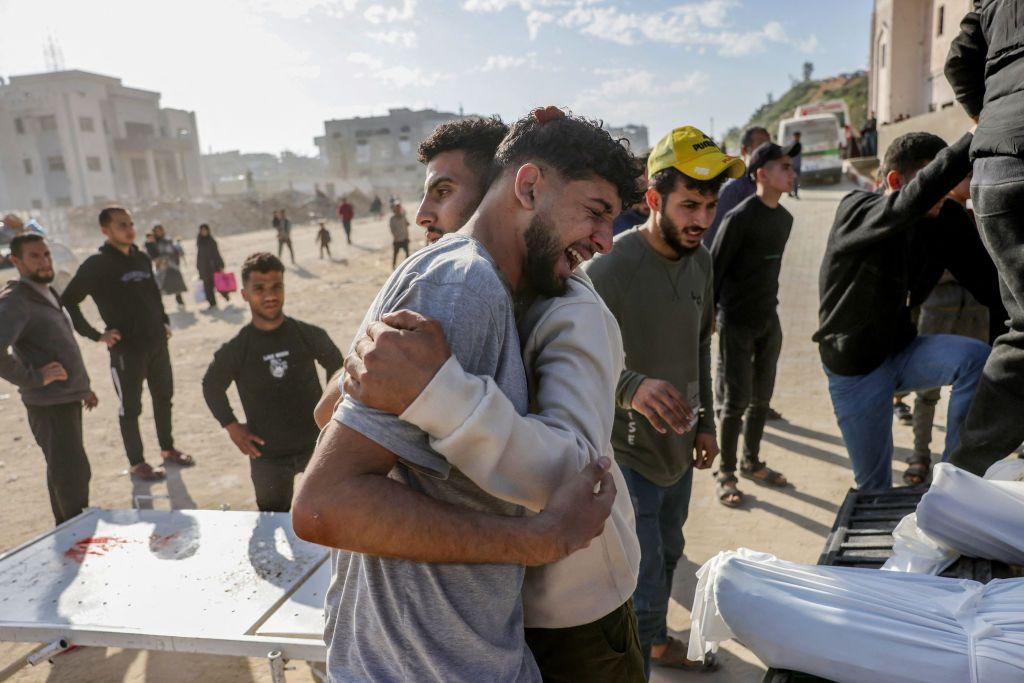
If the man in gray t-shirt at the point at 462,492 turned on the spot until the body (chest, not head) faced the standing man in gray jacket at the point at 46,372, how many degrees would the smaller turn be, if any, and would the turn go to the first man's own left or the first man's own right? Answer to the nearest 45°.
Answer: approximately 135° to the first man's own left

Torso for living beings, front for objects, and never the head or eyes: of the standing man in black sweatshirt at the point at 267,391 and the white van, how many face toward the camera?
2

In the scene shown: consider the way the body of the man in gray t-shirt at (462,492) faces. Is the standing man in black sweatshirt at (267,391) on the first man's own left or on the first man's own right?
on the first man's own left

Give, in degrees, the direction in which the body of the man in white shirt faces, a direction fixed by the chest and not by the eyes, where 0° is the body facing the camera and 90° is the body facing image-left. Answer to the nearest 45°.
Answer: approximately 90°

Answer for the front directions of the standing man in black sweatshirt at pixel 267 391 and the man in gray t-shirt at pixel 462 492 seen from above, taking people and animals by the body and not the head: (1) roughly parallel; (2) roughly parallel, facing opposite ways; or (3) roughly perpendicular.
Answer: roughly perpendicular

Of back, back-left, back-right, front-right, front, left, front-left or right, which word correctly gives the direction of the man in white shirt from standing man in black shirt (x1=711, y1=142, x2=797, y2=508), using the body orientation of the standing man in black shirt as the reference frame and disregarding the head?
front-right

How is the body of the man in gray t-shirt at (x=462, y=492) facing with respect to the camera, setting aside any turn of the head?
to the viewer's right

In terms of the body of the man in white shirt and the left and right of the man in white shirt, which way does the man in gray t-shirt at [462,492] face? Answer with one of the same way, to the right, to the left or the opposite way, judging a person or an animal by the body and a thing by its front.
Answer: the opposite way

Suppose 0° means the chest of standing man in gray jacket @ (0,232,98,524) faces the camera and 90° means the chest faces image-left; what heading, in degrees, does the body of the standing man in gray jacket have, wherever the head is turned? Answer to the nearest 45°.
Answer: approximately 315°

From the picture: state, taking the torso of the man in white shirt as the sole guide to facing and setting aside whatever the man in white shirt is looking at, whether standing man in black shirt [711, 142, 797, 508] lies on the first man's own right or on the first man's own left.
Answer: on the first man's own right

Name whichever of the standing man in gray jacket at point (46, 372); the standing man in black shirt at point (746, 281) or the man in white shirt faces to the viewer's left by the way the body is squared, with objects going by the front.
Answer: the man in white shirt
